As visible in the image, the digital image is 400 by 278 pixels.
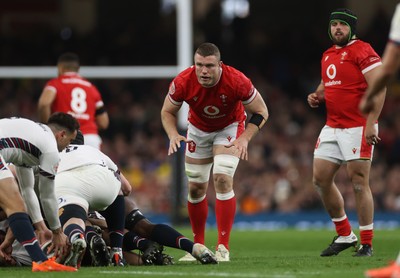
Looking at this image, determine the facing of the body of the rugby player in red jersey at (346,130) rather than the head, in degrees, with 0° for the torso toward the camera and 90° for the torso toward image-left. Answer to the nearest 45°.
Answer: approximately 45°
